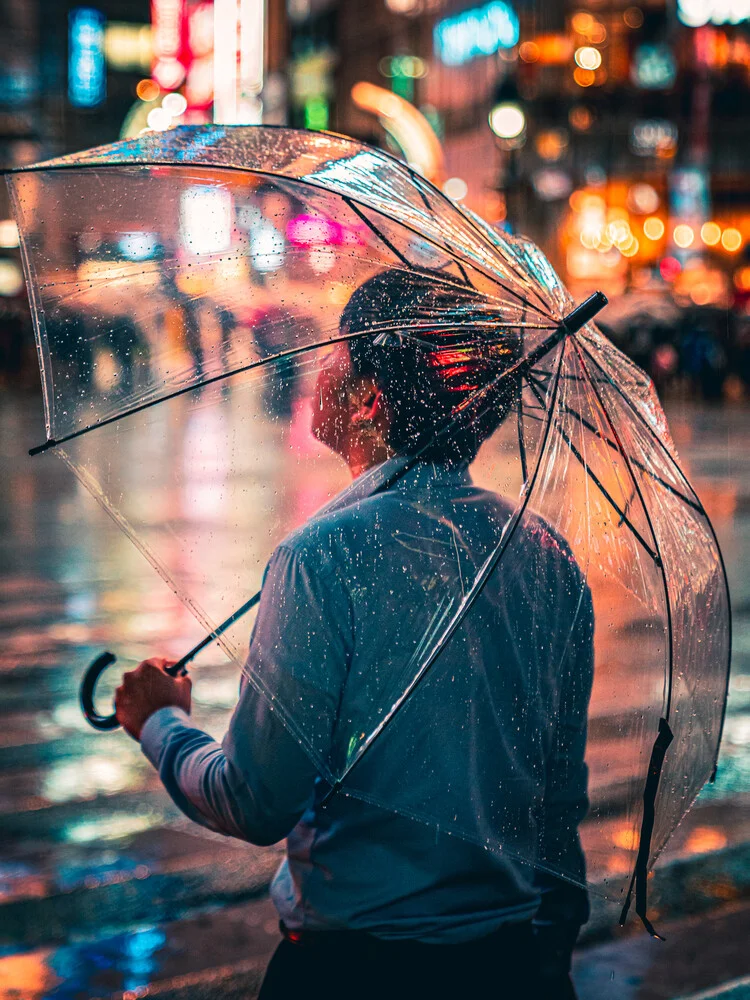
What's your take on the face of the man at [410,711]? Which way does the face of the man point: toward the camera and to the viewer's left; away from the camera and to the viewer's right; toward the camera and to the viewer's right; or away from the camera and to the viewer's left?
away from the camera and to the viewer's left

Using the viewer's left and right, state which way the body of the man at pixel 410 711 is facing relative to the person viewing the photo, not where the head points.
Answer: facing away from the viewer and to the left of the viewer

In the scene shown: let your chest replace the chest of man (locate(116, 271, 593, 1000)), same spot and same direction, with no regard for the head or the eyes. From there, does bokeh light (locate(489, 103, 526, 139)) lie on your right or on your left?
on your right
